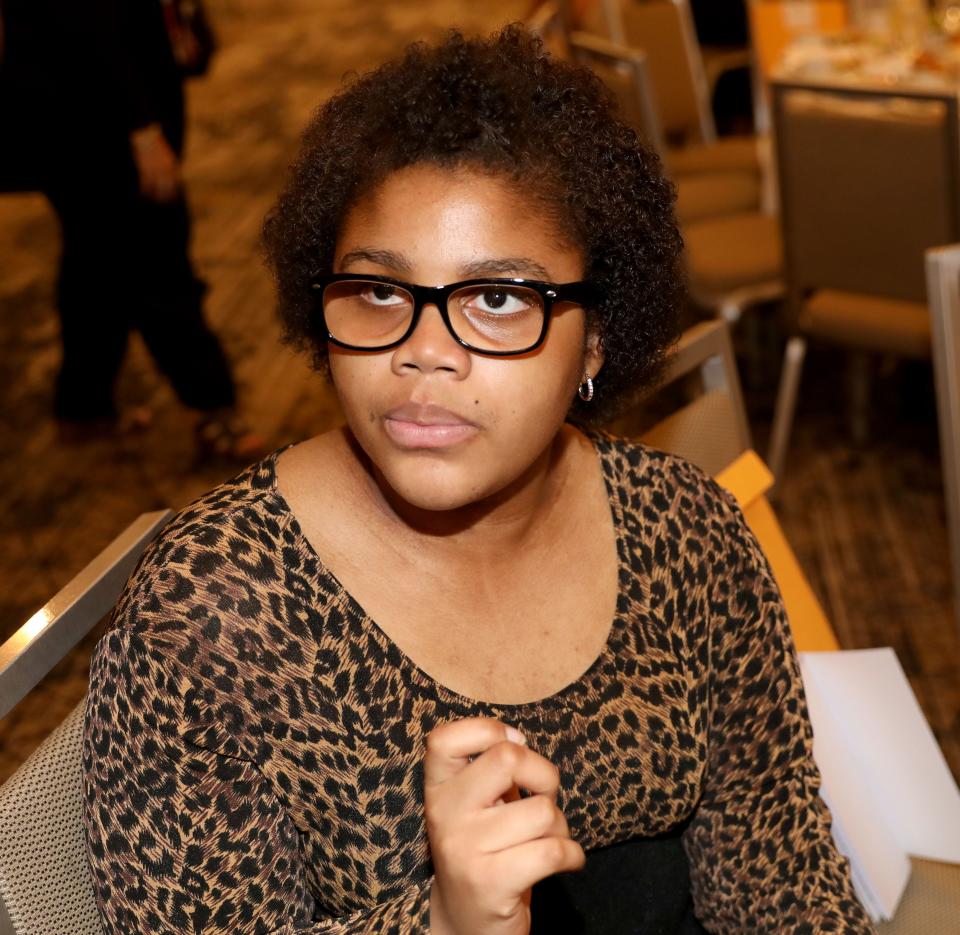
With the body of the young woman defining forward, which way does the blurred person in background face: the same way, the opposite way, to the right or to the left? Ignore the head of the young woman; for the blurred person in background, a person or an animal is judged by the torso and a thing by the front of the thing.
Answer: to the left

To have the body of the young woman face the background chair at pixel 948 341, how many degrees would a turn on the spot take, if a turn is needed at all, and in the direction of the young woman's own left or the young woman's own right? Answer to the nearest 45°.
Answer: approximately 135° to the young woman's own left

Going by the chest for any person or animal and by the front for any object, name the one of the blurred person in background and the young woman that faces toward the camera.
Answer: the young woman

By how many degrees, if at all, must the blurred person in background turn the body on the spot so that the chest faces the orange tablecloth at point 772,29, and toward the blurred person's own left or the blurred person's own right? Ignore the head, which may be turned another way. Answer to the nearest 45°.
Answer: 0° — they already face it

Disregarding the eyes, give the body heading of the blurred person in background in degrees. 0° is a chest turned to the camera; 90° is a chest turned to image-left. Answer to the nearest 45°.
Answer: approximately 270°

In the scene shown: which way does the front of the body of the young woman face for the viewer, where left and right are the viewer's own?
facing the viewer

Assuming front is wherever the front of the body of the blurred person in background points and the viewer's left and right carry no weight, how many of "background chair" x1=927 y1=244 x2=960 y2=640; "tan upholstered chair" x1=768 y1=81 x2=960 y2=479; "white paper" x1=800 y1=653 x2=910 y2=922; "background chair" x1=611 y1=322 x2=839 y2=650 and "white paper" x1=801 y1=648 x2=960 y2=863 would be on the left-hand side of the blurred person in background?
0

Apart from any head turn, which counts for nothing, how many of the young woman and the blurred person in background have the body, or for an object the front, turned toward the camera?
1

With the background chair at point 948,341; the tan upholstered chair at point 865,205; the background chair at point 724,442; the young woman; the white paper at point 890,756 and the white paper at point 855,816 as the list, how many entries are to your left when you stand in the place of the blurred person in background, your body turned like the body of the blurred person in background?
0

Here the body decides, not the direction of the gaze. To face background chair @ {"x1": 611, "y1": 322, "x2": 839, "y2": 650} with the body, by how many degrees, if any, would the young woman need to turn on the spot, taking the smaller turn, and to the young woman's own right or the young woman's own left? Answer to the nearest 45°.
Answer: approximately 135° to the young woman's own left

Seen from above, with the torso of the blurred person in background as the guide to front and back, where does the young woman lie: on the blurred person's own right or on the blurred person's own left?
on the blurred person's own right
